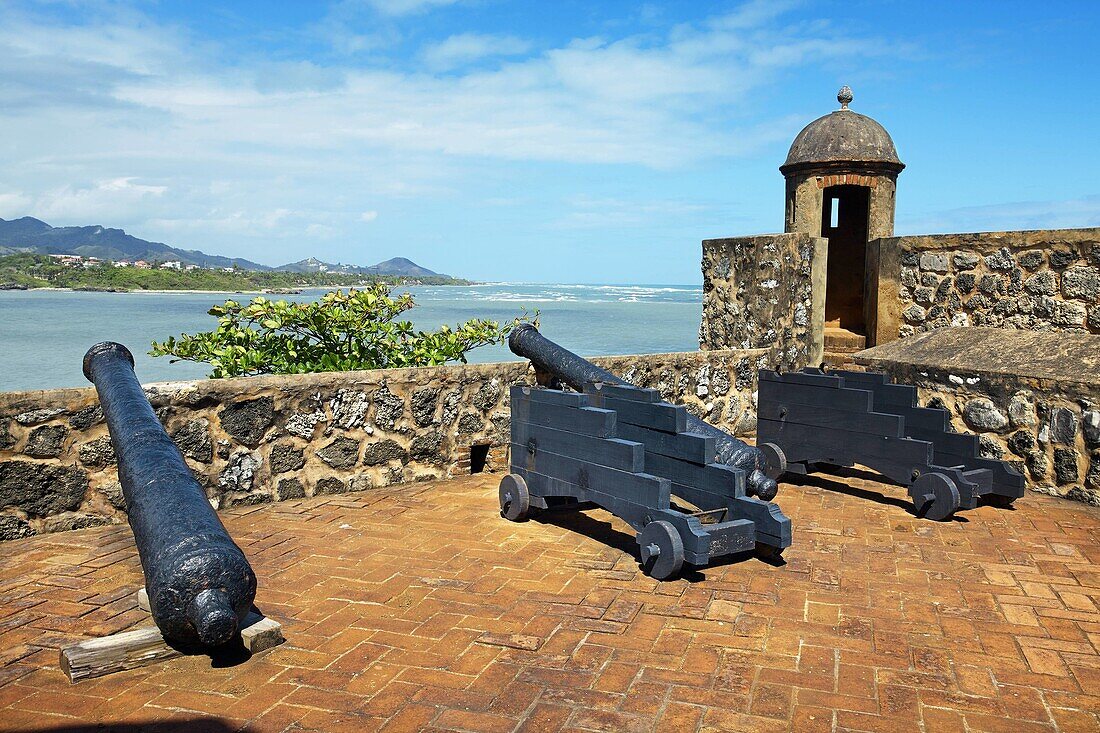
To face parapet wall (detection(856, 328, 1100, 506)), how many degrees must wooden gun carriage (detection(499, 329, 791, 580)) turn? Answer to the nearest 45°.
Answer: approximately 90° to its right

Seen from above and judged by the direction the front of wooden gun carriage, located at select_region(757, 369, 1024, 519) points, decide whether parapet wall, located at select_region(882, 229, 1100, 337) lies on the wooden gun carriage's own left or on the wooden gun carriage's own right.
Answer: on the wooden gun carriage's own right

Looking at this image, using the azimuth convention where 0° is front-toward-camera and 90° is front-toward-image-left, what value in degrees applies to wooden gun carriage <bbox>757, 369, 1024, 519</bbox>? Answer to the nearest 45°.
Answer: approximately 135°

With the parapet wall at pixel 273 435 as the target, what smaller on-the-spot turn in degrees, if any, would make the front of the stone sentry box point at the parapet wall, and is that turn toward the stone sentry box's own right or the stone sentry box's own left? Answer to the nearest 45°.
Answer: approximately 45° to the stone sentry box's own right

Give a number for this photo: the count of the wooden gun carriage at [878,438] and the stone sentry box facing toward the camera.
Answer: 1

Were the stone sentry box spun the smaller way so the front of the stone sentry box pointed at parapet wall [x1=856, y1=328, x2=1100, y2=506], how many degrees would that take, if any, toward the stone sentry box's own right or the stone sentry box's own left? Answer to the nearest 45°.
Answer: approximately 45° to the stone sentry box's own left

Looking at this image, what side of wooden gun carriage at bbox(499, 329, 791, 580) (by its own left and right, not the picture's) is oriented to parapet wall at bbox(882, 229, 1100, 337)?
right

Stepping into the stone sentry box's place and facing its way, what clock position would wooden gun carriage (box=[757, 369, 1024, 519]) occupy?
The wooden gun carriage is roughly at 12 o'clock from the stone sentry box.

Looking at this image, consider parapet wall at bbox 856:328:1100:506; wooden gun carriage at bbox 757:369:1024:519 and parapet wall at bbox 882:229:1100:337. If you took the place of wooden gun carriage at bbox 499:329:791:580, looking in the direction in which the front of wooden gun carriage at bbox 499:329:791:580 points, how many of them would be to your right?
3

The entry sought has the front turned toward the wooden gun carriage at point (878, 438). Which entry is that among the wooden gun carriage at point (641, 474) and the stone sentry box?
the stone sentry box

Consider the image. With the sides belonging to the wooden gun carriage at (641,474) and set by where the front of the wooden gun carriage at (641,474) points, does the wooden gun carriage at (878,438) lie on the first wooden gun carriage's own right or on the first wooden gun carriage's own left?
on the first wooden gun carriage's own right
